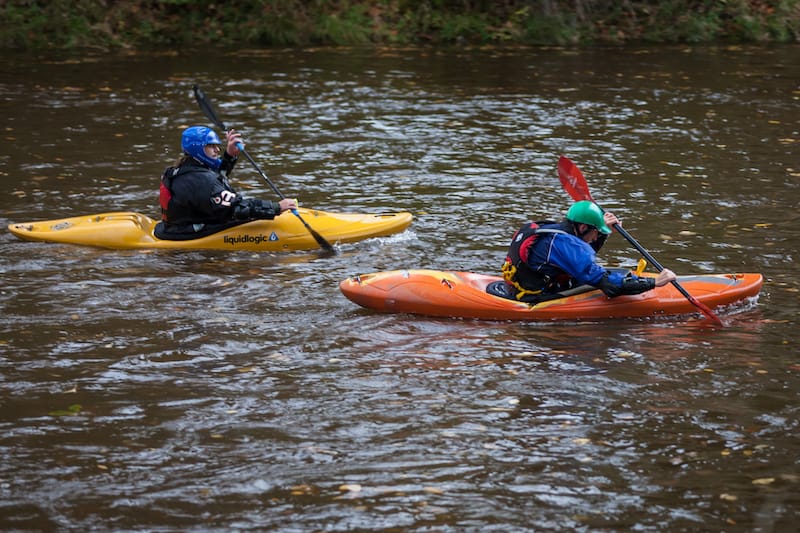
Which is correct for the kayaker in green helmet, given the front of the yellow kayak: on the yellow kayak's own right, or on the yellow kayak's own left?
on the yellow kayak's own right

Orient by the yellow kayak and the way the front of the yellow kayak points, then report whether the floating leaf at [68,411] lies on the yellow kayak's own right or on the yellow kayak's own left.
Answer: on the yellow kayak's own right

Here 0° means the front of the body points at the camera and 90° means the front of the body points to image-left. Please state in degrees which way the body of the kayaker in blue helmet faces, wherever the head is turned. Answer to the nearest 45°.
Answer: approximately 270°

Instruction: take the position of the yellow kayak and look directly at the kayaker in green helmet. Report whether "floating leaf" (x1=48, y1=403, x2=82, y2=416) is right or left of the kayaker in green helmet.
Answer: right

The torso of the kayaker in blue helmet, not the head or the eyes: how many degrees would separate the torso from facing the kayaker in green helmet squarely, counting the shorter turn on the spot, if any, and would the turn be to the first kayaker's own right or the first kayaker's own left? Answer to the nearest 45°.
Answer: approximately 45° to the first kayaker's own right

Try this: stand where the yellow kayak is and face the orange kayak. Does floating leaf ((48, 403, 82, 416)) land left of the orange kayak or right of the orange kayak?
right

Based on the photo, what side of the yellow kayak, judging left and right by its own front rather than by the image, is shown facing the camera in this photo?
right
